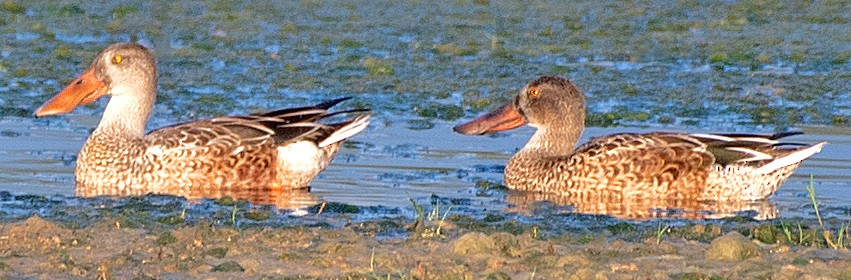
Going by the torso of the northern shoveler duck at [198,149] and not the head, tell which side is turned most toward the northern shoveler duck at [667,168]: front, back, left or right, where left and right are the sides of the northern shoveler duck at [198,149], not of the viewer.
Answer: back

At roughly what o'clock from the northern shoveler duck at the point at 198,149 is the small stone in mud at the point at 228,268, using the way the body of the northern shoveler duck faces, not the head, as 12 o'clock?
The small stone in mud is roughly at 9 o'clock from the northern shoveler duck.

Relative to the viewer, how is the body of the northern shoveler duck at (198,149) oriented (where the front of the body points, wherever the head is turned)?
to the viewer's left

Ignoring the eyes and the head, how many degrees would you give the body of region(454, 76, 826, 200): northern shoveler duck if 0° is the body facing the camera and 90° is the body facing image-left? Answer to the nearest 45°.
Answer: approximately 90°

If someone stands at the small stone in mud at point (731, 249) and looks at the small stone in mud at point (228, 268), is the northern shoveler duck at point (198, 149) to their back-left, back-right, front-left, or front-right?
front-right

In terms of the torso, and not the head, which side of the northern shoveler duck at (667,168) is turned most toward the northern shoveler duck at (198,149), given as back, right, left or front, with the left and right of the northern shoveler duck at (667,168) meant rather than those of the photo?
front

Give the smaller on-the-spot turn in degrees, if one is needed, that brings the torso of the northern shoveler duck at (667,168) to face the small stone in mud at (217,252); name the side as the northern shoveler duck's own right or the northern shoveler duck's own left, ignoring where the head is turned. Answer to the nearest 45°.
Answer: approximately 45° to the northern shoveler duck's own left

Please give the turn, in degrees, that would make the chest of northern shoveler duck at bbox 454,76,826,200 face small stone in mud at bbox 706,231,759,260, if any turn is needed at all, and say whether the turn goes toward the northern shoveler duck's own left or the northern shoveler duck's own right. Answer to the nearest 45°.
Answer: approximately 90° to the northern shoveler duck's own left
